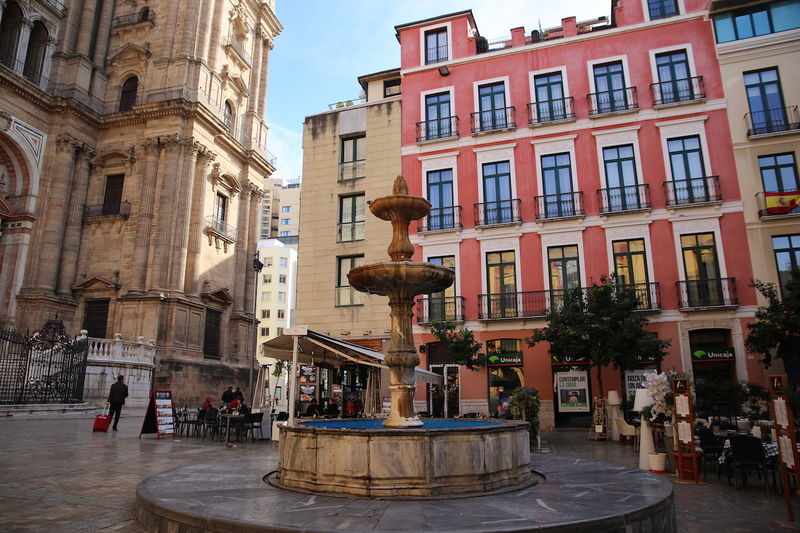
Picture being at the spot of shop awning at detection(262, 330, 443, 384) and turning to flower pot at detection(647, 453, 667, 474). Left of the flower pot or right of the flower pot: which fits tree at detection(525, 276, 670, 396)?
left

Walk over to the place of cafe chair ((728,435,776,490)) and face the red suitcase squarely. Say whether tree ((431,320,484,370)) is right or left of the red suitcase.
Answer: right

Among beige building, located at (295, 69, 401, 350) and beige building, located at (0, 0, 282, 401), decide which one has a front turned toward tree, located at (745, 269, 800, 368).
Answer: beige building, located at (0, 0, 282, 401)

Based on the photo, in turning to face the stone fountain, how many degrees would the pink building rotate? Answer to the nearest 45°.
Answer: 0° — it already faces it

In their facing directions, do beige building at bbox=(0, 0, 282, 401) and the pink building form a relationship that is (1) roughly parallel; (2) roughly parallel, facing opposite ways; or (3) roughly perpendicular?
roughly perpendicular

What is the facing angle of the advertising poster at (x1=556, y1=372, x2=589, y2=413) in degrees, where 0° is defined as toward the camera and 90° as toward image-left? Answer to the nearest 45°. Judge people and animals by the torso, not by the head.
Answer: approximately 0°

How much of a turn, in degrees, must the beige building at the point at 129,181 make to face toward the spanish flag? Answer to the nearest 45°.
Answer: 0° — it already faces it

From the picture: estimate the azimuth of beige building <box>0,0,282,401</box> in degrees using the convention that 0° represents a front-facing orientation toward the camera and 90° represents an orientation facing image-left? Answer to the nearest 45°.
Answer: approximately 315°

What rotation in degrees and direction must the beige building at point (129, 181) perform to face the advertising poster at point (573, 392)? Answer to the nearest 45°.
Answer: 0° — it already faces it
